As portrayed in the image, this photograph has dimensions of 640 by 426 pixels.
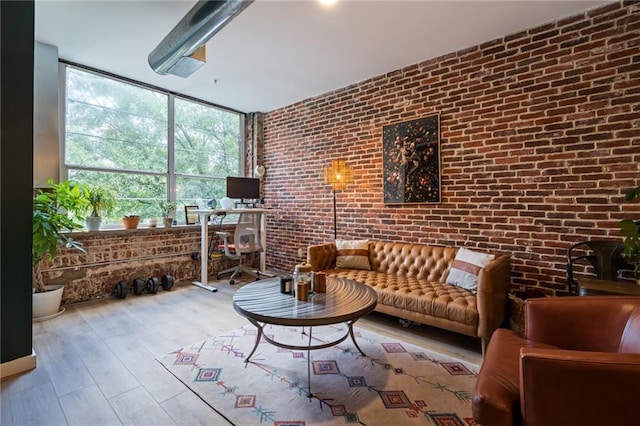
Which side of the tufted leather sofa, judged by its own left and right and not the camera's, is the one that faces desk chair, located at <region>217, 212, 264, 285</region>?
right

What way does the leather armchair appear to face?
to the viewer's left

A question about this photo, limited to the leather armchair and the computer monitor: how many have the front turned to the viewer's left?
1

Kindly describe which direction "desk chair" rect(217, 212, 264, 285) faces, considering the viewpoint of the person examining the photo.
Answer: facing away from the viewer and to the left of the viewer

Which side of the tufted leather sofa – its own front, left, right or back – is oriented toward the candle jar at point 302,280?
front

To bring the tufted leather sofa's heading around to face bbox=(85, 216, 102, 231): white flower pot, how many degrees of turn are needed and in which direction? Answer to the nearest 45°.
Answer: approximately 45° to its right

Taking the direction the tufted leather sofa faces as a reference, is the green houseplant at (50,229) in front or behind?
in front

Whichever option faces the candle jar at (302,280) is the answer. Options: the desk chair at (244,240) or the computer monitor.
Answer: the computer monitor

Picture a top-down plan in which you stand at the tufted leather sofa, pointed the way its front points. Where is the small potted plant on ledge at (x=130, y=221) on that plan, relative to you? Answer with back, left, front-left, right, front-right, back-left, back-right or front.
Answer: front-right

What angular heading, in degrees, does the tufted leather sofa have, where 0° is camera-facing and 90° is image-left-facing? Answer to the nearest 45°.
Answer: approximately 45°

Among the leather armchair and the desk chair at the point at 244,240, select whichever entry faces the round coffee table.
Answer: the leather armchair

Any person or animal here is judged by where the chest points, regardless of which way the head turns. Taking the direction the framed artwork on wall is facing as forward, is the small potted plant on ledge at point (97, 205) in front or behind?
in front

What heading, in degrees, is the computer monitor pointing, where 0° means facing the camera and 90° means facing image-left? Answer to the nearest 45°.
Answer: approximately 0°

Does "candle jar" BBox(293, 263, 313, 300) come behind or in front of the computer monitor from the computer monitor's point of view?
in front
